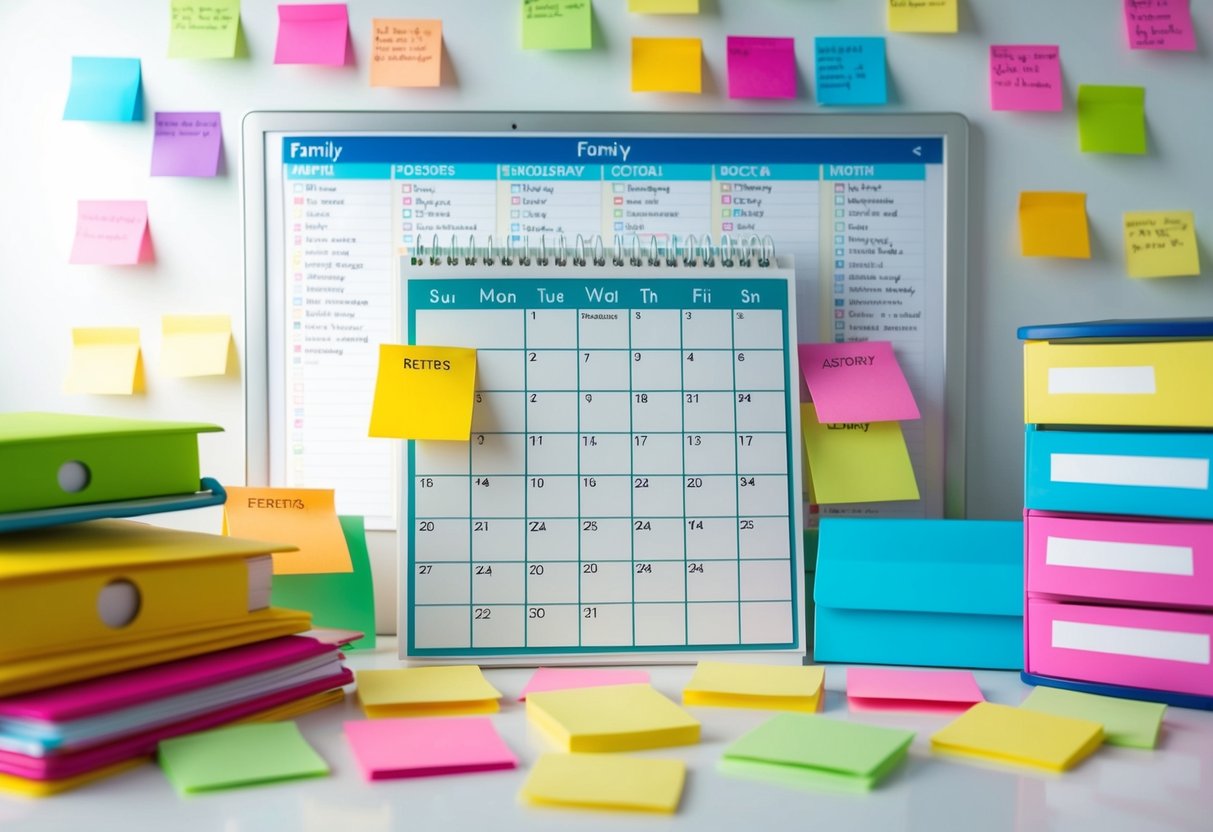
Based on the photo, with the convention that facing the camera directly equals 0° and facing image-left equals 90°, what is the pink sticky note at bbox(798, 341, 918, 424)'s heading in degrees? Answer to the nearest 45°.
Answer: approximately 0°

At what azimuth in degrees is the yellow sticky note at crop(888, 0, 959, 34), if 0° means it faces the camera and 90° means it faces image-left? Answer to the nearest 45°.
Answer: approximately 0°

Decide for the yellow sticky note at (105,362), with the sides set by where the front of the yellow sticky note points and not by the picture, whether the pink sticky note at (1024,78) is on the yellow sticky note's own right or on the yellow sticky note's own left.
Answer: on the yellow sticky note's own left
